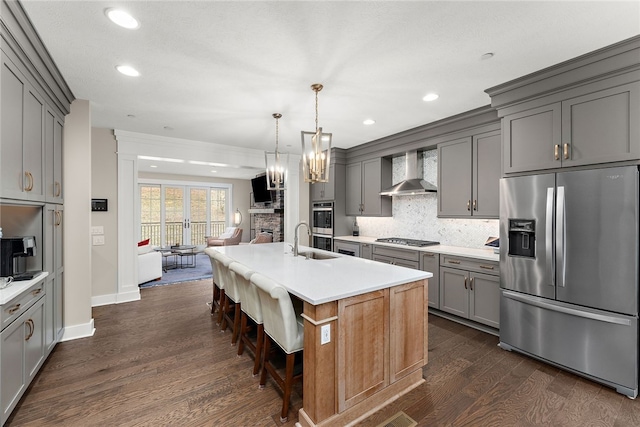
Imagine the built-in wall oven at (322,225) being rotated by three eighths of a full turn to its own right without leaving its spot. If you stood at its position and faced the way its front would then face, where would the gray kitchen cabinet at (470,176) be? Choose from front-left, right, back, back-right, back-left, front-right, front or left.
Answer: back-right

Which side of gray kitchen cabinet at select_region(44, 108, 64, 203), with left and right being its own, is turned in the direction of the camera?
right

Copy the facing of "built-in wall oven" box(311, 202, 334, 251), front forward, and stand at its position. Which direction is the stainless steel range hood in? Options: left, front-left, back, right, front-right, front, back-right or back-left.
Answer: left

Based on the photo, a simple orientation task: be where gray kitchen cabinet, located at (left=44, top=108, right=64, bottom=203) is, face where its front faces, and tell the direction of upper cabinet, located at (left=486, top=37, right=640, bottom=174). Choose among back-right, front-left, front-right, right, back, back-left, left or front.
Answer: front-right

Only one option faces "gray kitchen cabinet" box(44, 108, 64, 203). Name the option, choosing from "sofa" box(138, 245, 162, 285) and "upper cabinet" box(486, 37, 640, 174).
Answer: the upper cabinet

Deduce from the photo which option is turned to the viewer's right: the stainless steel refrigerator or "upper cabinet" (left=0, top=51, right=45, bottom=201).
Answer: the upper cabinet

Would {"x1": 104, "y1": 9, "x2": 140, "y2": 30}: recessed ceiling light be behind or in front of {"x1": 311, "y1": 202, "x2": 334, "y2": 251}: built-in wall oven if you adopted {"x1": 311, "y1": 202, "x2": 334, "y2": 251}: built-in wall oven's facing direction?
in front

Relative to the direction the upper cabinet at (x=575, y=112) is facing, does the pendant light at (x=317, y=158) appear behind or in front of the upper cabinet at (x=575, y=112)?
in front
